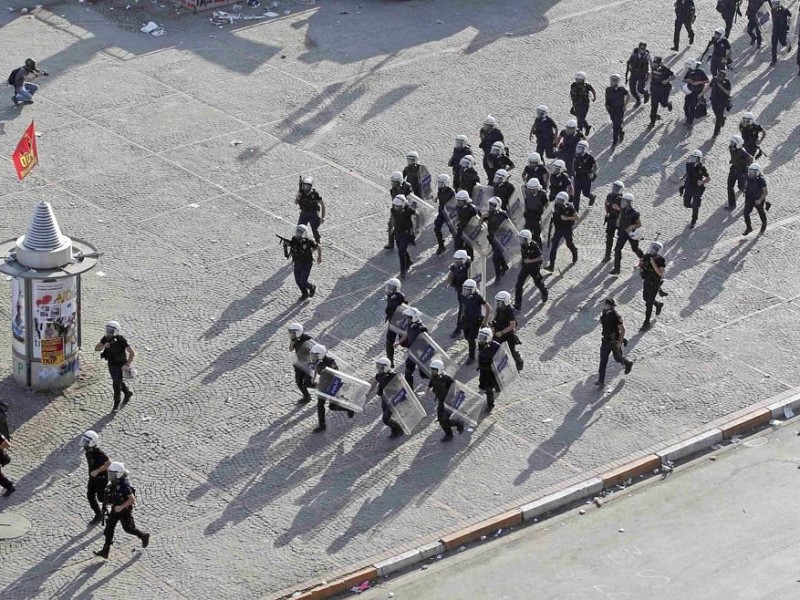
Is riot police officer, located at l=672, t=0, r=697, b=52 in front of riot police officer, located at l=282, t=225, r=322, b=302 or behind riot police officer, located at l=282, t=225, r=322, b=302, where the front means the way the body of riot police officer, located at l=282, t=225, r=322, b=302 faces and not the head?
behind

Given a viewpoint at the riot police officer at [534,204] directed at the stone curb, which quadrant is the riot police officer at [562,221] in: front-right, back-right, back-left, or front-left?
front-left

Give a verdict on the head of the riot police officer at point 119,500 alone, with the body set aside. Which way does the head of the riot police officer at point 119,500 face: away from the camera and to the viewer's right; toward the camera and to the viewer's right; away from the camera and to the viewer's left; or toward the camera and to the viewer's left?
toward the camera and to the viewer's left

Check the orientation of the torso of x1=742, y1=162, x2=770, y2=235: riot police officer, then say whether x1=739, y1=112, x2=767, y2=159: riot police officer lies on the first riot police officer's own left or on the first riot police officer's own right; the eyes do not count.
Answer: on the first riot police officer's own right

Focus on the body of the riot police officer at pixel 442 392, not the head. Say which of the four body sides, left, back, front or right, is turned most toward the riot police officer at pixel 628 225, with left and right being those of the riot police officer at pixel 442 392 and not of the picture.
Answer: back

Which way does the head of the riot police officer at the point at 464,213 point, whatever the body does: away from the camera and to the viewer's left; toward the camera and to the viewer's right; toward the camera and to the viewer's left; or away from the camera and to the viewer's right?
toward the camera and to the viewer's left

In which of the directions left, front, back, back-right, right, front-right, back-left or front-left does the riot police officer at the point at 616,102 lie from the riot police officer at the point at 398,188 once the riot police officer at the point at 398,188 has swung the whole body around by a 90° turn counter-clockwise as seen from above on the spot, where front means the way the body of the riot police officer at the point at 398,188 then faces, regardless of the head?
left

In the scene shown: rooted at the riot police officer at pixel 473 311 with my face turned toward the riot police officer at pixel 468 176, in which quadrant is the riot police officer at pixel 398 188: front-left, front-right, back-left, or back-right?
front-left

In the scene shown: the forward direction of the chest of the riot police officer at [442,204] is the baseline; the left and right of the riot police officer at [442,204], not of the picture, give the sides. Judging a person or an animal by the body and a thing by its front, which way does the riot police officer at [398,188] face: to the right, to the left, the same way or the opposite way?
the same way

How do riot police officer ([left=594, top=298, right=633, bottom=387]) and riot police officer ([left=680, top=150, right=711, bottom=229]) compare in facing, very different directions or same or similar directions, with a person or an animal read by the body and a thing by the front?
same or similar directions

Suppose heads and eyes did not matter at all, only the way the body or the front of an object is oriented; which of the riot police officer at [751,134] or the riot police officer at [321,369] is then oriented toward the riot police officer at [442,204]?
the riot police officer at [751,134]

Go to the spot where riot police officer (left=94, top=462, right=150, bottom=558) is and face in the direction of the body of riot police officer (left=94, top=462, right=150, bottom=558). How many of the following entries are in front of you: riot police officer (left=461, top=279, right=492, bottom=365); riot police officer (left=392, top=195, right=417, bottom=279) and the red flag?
0

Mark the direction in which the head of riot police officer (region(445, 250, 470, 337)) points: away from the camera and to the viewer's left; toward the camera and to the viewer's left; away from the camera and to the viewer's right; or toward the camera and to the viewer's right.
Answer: toward the camera and to the viewer's left

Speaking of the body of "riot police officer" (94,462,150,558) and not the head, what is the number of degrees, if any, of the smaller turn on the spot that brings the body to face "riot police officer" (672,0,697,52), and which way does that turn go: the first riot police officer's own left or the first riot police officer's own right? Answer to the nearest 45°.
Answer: approximately 180°

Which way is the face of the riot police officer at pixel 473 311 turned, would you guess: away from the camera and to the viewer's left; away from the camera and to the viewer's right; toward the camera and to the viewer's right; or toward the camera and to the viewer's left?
toward the camera and to the viewer's left

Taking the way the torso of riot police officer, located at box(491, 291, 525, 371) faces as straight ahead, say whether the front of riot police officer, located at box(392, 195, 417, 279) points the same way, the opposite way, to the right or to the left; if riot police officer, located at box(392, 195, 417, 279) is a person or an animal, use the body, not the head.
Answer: the same way

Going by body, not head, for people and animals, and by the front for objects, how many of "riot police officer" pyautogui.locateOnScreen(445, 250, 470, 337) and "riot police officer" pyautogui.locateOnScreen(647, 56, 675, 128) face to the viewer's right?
0

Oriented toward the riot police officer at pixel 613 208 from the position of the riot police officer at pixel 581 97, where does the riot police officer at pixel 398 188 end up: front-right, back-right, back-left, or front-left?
front-right

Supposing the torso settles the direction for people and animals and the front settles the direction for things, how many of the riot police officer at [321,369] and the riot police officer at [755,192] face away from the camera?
0

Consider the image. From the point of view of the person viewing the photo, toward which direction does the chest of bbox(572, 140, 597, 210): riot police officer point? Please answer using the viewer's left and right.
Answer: facing the viewer and to the left of the viewer

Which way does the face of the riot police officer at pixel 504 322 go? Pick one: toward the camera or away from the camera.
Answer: toward the camera
